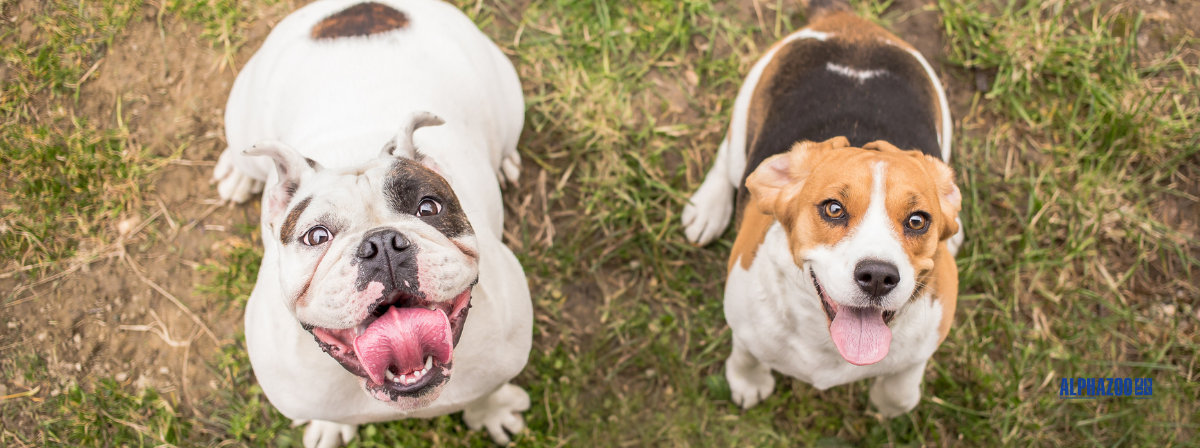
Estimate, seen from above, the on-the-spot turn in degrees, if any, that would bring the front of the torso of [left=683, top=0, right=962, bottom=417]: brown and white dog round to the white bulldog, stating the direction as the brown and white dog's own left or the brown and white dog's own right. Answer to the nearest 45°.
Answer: approximately 45° to the brown and white dog's own right

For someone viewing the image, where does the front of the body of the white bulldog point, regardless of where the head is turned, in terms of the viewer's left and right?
facing the viewer

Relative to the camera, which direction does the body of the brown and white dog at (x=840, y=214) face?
toward the camera

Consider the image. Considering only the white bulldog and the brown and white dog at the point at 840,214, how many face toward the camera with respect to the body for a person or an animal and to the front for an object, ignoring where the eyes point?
2

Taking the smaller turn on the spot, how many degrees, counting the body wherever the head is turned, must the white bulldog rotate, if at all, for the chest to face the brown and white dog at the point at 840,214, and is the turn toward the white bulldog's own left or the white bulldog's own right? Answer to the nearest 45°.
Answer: approximately 90° to the white bulldog's own left
